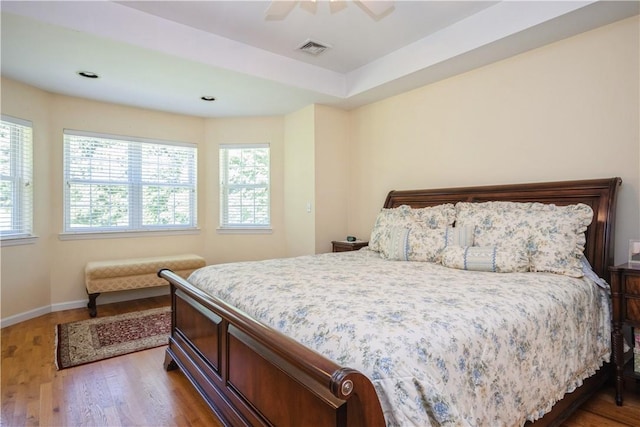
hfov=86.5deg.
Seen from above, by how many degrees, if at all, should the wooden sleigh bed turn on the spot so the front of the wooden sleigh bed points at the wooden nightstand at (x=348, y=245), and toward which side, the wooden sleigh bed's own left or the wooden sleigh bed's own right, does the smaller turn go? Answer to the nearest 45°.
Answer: approximately 135° to the wooden sleigh bed's own right

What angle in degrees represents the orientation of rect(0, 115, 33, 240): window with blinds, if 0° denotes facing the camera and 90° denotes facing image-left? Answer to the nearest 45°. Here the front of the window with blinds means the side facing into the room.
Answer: approximately 315°

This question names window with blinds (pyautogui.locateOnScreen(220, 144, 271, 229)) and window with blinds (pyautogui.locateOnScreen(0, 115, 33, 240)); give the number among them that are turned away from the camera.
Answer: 0

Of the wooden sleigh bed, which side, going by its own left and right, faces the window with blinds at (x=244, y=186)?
right

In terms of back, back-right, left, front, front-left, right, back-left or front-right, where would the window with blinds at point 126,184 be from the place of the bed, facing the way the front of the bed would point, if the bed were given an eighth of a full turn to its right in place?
front-right

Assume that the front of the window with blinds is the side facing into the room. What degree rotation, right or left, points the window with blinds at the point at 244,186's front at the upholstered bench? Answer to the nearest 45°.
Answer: approximately 45° to its right

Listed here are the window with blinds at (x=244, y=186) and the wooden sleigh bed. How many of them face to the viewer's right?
0

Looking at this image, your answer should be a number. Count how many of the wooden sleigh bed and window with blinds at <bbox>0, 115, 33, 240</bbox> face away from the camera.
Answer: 0

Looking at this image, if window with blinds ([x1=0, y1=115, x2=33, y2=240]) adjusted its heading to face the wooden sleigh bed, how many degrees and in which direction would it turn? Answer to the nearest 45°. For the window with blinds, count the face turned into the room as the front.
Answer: approximately 45° to its right

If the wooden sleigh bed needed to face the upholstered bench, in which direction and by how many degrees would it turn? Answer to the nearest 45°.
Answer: approximately 90° to its right

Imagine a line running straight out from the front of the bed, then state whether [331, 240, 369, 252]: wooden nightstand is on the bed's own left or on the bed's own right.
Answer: on the bed's own right

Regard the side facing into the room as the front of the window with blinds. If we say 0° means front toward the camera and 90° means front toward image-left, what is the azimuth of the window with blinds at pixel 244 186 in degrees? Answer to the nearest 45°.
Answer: approximately 0°

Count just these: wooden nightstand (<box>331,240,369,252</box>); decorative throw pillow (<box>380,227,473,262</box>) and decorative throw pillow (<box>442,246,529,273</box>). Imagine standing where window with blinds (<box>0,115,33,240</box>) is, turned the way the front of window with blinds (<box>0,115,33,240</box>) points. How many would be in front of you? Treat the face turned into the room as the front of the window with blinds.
3

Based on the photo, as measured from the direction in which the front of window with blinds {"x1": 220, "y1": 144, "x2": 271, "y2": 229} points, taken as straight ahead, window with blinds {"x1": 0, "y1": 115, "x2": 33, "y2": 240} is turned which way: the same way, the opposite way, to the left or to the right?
to the left

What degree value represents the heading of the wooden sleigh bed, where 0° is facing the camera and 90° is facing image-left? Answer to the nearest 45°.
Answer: approximately 45°
